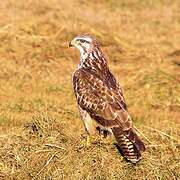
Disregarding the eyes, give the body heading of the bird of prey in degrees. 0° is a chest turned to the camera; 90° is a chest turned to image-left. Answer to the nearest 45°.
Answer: approximately 135°
